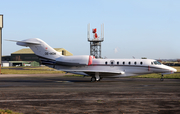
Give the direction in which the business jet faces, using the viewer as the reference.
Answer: facing to the right of the viewer
